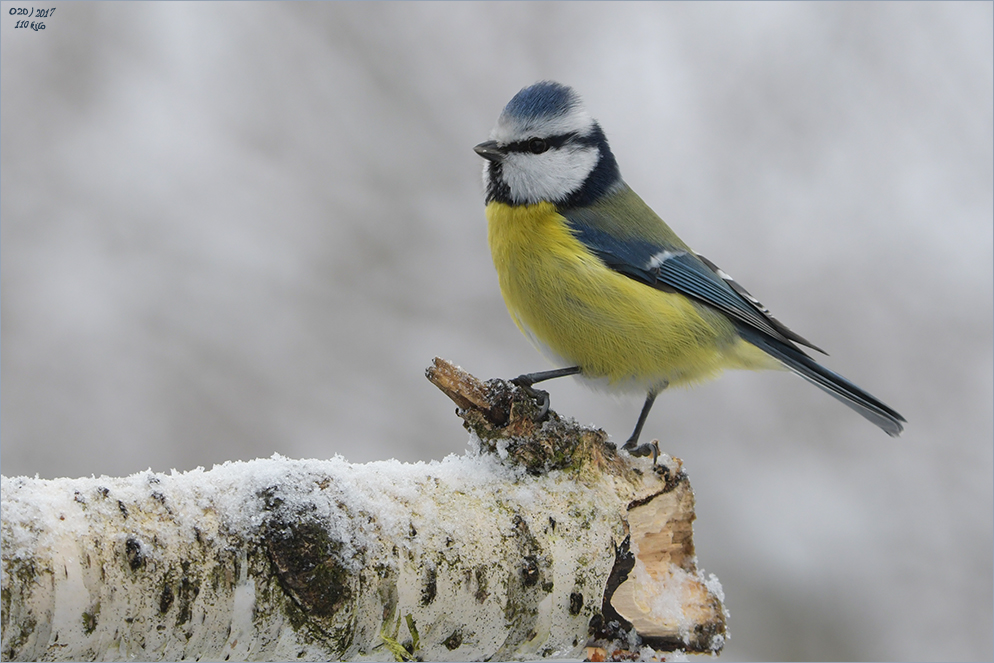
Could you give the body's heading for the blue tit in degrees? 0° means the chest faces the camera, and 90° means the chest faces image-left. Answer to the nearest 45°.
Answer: approximately 90°
